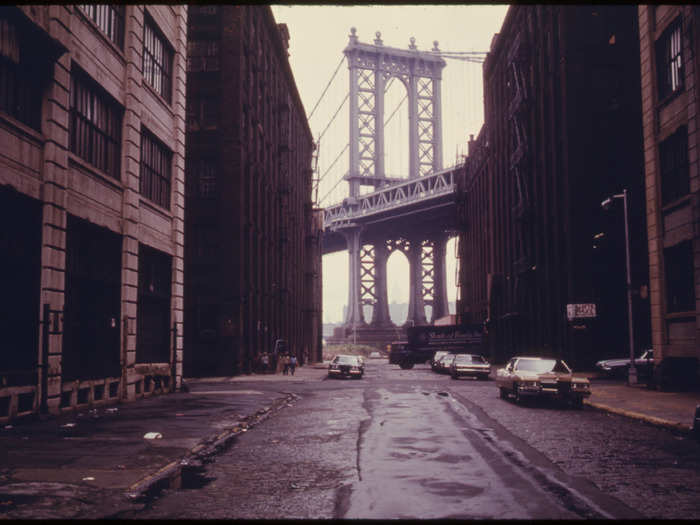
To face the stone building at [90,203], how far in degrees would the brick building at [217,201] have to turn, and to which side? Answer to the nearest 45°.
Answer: approximately 90° to its right

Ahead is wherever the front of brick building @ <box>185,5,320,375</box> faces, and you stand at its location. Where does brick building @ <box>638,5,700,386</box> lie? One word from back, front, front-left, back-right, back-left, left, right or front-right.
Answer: front-right

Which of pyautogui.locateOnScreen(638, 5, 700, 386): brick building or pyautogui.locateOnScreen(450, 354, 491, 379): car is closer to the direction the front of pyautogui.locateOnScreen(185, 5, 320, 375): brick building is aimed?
the car

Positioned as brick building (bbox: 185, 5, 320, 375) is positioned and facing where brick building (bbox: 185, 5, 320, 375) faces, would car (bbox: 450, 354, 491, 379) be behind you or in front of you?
in front

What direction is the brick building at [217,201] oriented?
to the viewer's right

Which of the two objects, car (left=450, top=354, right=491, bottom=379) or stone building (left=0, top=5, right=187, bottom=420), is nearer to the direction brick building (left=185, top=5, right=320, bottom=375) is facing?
the car

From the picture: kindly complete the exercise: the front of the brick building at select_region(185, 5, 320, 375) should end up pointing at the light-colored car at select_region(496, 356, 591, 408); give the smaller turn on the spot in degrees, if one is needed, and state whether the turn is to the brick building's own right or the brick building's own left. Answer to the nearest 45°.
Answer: approximately 45° to the brick building's own right
